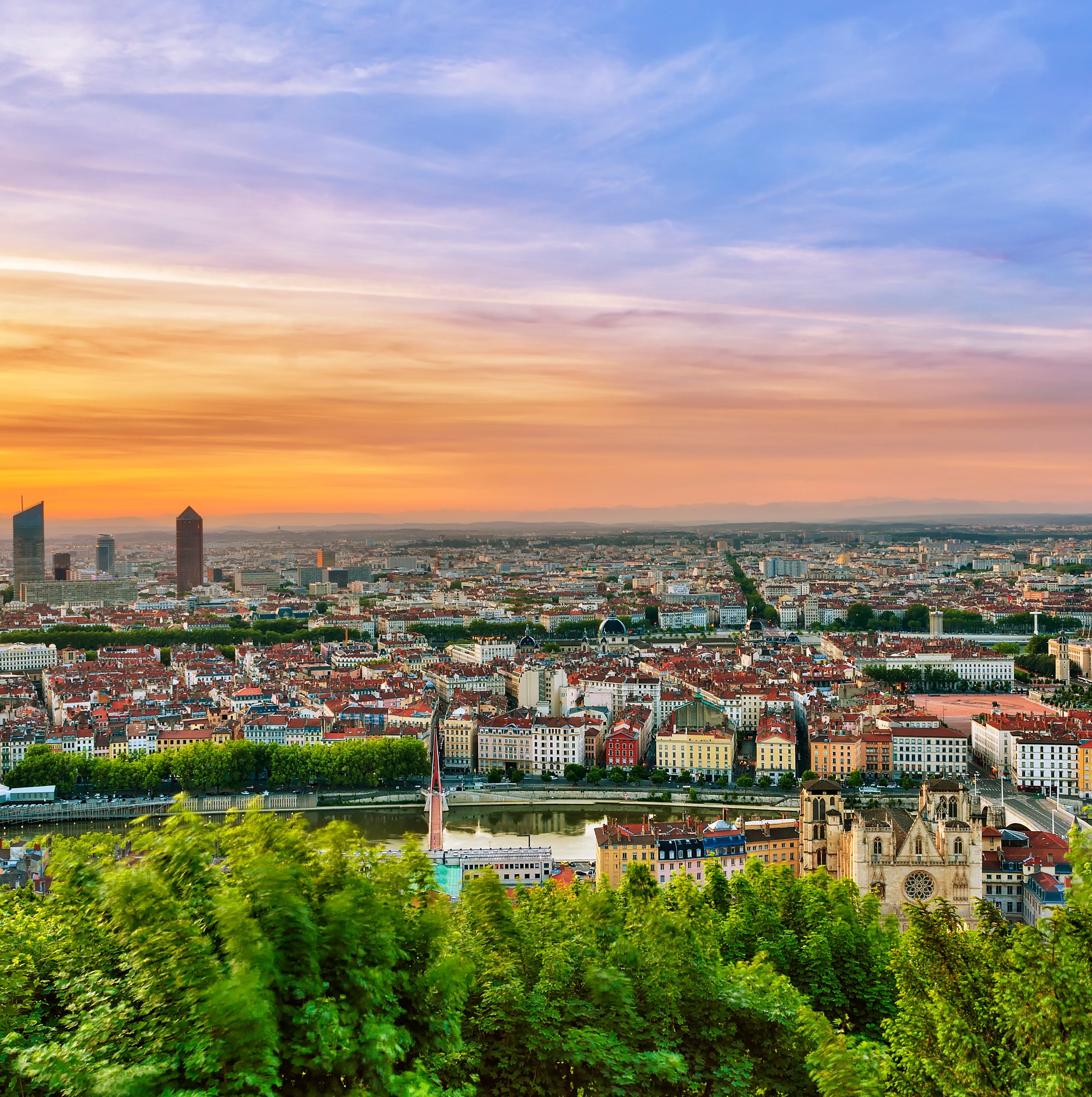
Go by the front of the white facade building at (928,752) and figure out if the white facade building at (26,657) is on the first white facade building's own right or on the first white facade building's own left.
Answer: on the first white facade building's own right

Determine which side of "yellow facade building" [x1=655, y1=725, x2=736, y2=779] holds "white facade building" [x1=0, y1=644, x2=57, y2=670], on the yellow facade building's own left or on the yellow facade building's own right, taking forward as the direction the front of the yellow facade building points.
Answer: on the yellow facade building's own right

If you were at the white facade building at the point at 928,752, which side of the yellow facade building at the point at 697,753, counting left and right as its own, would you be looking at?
left

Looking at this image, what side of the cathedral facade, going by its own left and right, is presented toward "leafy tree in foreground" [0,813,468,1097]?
front

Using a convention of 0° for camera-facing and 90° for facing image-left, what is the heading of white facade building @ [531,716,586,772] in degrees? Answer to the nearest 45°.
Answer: approximately 0°

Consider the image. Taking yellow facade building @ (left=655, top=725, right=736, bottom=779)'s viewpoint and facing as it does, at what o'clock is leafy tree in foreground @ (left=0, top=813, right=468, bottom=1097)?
The leafy tree in foreground is roughly at 12 o'clock from the yellow facade building.

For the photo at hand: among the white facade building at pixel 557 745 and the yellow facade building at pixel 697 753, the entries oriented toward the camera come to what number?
2

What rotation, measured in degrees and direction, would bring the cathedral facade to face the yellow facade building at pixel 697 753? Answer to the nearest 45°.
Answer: approximately 180°

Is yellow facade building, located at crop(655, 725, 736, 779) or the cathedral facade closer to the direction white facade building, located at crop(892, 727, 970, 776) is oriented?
the cathedral facade

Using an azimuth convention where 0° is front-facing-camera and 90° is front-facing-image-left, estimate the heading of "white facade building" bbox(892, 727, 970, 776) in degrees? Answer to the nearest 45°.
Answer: approximately 0°

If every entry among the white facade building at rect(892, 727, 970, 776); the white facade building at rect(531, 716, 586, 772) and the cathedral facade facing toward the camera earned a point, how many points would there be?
3

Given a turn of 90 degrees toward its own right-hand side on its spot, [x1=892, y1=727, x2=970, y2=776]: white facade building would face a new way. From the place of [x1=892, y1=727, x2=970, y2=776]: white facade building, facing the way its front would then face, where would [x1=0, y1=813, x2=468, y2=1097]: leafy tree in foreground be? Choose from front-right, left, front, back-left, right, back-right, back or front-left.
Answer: left
